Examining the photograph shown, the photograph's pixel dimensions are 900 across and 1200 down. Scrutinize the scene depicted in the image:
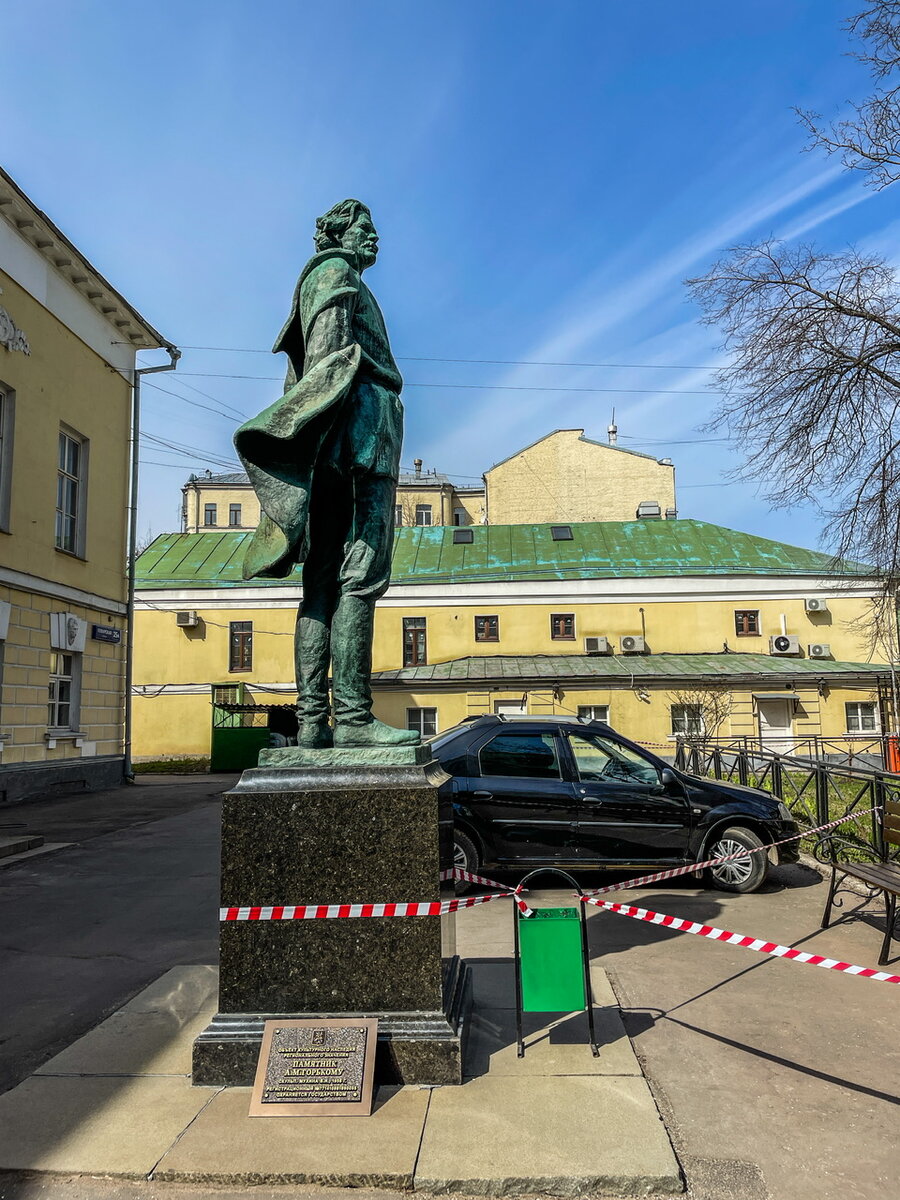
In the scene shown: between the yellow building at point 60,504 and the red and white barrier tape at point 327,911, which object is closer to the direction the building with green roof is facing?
the red and white barrier tape

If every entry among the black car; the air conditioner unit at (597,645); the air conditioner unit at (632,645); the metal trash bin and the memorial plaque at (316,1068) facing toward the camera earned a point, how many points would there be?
4

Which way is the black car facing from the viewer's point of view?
to the viewer's right

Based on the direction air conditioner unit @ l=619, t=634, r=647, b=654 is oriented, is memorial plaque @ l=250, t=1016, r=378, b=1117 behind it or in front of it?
in front

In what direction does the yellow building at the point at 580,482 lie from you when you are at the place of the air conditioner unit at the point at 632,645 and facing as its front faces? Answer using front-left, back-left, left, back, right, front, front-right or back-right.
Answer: back

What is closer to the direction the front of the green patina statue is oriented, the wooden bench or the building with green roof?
the wooden bench

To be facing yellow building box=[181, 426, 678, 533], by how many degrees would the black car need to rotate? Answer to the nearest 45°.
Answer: approximately 90° to its left

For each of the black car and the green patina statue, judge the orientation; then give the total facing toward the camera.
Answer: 0

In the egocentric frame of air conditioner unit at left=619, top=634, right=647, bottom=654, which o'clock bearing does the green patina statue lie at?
The green patina statue is roughly at 12 o'clock from the air conditioner unit.

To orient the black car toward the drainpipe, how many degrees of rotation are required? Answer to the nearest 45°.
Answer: approximately 135° to its left

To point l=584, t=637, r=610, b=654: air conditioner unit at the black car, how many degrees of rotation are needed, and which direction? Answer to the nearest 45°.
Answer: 0° — it already faces it

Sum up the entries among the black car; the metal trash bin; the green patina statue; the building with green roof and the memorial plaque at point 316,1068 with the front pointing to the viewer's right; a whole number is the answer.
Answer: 2

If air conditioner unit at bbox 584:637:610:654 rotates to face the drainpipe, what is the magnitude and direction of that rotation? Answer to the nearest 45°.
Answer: approximately 45° to its right

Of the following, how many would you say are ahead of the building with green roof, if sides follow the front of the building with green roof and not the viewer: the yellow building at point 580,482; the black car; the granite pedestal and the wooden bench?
3

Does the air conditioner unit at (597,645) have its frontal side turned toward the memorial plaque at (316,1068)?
yes

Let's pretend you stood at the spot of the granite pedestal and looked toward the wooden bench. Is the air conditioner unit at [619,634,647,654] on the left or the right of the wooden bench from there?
left
